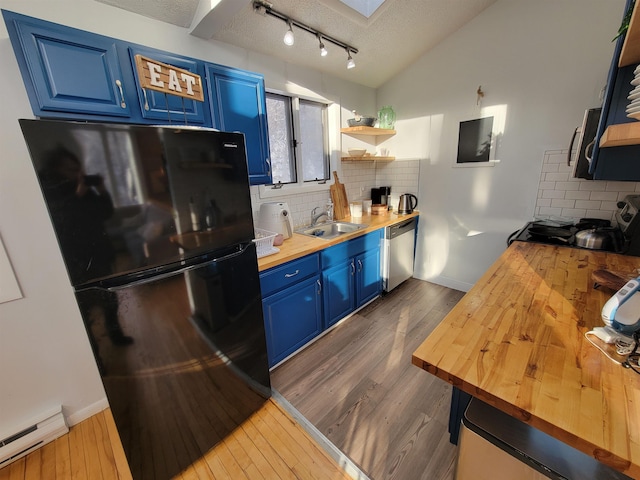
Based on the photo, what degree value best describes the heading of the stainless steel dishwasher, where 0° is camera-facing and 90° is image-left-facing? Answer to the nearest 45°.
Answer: approximately 315°

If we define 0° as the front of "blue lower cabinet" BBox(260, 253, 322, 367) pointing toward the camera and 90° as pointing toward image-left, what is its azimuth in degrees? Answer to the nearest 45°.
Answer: approximately 315°

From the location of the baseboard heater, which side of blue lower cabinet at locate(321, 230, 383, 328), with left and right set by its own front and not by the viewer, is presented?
right

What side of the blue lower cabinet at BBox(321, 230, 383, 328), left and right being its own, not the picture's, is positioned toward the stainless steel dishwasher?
left

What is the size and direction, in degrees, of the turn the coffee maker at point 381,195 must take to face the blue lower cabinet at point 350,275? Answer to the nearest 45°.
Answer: approximately 45° to its right

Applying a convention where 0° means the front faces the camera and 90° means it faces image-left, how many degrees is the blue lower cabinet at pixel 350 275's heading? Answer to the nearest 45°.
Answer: approximately 315°
